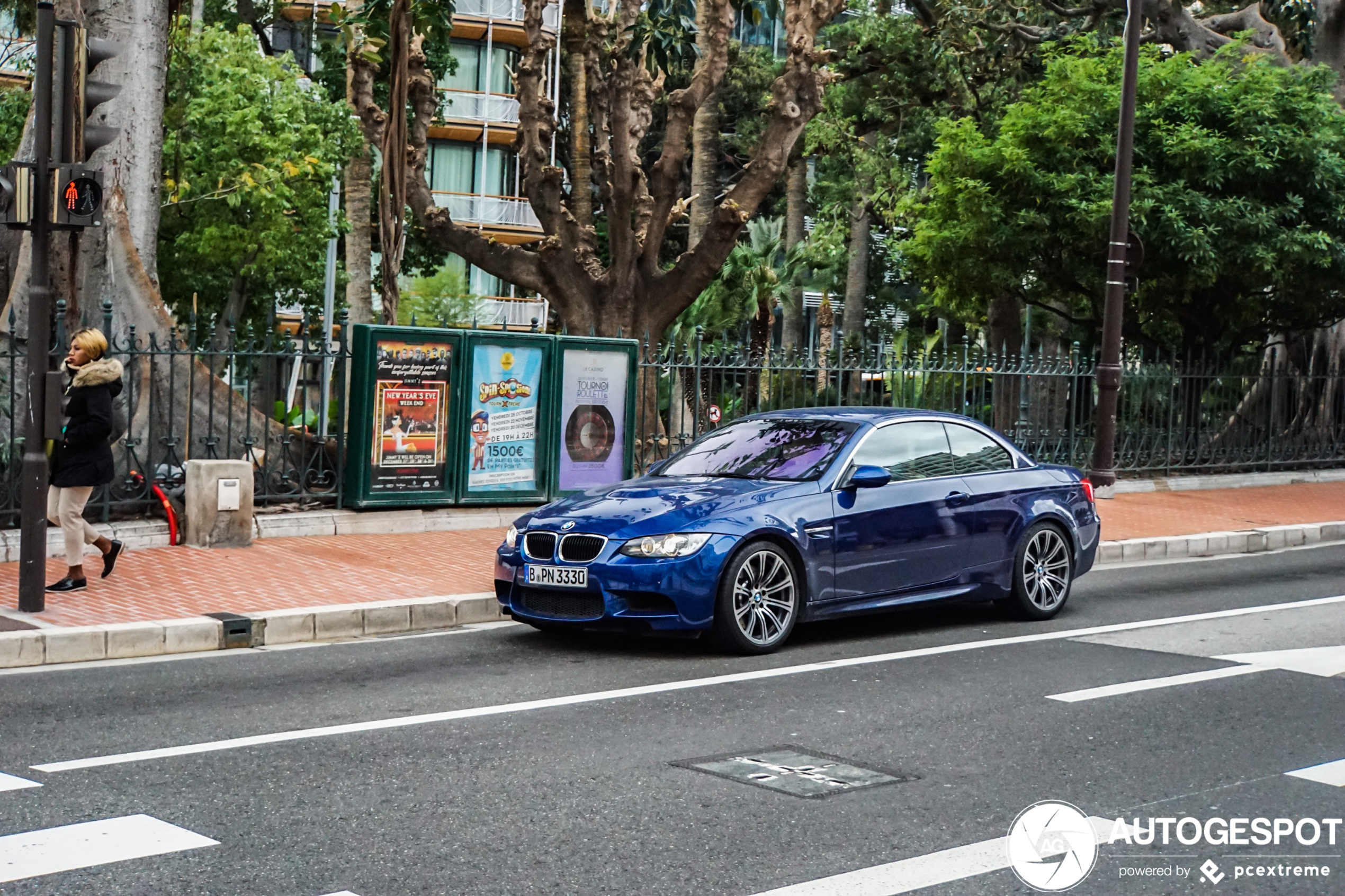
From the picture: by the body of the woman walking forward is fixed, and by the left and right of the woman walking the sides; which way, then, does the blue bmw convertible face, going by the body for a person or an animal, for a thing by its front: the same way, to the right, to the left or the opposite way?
the same way

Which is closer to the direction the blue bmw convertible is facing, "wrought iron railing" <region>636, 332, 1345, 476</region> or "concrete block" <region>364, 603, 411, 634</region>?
the concrete block

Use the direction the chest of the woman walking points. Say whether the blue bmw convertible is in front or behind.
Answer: behind

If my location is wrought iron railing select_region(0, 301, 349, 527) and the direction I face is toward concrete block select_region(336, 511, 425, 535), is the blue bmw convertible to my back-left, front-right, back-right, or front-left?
front-right

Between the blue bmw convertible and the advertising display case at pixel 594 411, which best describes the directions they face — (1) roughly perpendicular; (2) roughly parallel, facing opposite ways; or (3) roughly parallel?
roughly perpendicular

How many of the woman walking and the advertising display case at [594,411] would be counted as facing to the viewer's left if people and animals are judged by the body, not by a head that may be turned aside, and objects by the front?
1

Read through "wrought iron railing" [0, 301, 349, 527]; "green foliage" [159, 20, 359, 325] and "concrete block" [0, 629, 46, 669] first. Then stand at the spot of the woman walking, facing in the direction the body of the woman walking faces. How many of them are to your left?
1

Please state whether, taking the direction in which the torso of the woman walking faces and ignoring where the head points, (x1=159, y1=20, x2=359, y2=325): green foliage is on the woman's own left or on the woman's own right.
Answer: on the woman's own right

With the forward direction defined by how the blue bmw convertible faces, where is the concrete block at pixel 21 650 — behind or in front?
in front

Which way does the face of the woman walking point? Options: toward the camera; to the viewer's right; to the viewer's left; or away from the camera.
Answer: to the viewer's left

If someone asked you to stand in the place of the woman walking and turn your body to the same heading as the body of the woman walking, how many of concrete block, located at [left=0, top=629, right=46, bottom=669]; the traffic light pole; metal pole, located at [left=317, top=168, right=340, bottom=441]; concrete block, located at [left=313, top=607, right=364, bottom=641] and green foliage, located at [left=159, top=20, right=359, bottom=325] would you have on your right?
2

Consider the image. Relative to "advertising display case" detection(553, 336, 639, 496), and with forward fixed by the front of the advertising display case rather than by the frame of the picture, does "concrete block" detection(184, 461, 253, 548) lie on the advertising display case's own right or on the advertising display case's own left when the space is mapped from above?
on the advertising display case's own right

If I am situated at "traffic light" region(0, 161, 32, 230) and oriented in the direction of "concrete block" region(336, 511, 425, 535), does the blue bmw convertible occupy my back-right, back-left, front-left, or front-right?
front-right

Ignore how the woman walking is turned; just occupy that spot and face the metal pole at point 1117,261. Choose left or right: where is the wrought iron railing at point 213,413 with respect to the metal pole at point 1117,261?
left

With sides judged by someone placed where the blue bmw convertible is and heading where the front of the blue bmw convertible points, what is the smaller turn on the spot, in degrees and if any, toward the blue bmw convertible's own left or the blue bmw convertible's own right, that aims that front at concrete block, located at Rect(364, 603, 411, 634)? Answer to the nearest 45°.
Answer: approximately 45° to the blue bmw convertible's own right

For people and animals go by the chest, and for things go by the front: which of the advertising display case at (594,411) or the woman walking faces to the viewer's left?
the woman walking

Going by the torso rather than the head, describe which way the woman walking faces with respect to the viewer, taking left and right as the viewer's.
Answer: facing to the left of the viewer

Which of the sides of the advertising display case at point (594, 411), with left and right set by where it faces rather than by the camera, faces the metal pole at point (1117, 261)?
left
